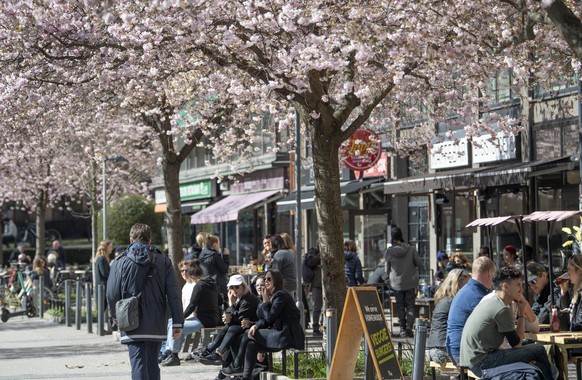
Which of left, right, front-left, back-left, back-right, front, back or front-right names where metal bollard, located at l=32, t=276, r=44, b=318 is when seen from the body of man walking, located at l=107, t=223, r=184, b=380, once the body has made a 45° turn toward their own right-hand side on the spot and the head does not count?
front-left

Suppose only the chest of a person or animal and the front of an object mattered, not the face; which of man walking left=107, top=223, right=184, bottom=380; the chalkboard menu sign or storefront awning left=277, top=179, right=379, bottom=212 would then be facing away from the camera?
the man walking

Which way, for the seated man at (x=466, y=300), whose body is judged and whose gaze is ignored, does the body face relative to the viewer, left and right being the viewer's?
facing away from the viewer and to the right of the viewer

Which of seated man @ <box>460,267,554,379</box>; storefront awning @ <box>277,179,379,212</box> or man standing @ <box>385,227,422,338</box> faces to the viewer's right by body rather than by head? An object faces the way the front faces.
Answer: the seated man

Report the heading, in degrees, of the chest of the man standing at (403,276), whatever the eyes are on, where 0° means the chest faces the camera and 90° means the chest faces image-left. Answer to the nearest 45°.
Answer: approximately 180°

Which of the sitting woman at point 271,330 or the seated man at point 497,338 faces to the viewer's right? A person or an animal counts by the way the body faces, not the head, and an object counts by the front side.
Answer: the seated man

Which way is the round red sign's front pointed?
toward the camera

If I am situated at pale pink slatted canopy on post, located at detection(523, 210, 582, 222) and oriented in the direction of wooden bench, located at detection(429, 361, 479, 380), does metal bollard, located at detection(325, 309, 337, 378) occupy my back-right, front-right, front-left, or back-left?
front-right

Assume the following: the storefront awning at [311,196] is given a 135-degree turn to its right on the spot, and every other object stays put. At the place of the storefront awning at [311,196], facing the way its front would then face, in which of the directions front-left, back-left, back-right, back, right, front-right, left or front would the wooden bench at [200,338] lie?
back

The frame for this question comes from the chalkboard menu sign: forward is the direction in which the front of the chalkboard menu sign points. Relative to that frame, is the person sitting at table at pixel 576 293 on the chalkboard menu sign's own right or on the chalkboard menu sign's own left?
on the chalkboard menu sign's own left

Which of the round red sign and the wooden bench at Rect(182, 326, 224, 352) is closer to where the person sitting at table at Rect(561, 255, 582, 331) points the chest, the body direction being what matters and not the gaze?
the wooden bench
